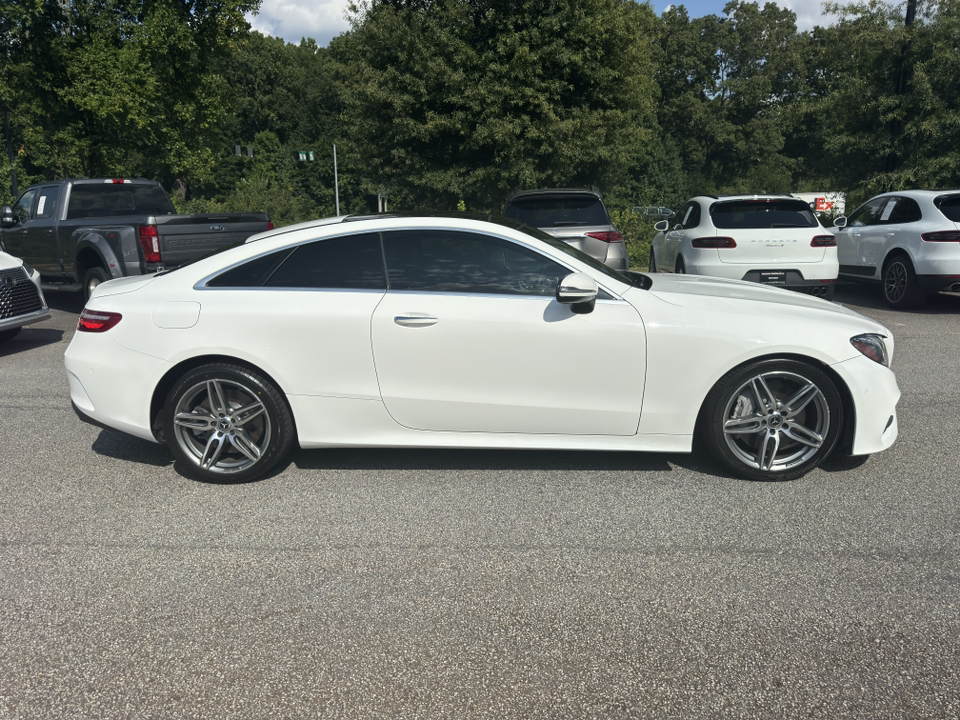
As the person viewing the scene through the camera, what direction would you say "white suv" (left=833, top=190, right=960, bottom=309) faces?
facing away from the viewer and to the left of the viewer

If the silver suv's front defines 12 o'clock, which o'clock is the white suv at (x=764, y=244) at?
The white suv is roughly at 3 o'clock from the silver suv.

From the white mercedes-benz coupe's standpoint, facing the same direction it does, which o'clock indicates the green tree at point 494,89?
The green tree is roughly at 9 o'clock from the white mercedes-benz coupe.

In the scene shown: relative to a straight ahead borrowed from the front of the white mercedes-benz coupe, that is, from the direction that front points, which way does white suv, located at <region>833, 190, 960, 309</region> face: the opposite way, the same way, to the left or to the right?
to the left

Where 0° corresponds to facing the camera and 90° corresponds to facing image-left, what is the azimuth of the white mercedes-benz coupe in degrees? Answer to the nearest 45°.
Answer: approximately 270°

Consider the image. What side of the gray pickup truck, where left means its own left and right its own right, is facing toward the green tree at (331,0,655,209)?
right

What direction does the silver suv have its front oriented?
away from the camera

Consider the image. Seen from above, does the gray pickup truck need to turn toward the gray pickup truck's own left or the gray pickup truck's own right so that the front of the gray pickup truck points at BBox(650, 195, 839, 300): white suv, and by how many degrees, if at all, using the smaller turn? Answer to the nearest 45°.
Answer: approximately 180°

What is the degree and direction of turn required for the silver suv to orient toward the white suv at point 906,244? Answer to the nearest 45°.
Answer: approximately 90° to its right

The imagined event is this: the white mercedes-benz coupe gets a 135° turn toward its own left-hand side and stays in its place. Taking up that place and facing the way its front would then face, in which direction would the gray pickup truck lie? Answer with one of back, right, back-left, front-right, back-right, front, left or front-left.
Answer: front

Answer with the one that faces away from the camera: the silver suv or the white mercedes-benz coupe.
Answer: the silver suv

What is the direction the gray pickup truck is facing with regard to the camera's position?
facing away from the viewer and to the left of the viewer
